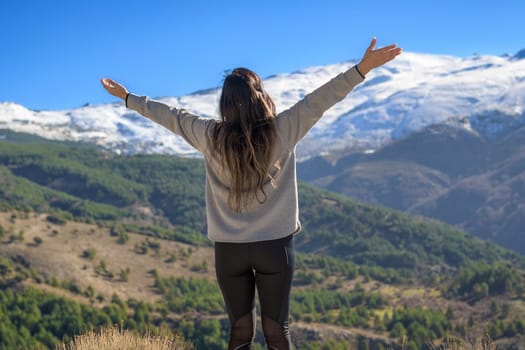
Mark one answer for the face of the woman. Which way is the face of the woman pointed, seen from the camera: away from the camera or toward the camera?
away from the camera

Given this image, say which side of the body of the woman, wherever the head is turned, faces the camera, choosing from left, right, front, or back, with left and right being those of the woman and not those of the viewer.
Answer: back
